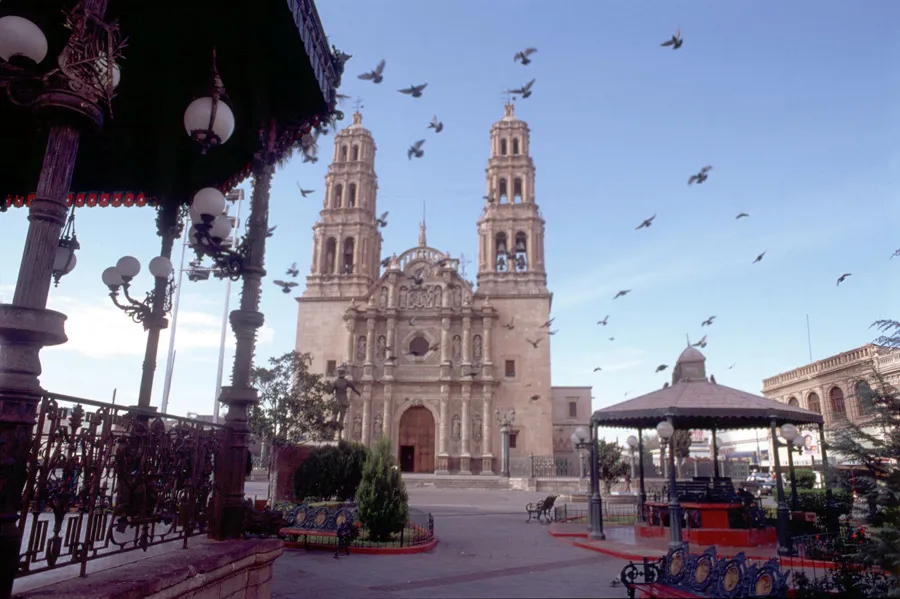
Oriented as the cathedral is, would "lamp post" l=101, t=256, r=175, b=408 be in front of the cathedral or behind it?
in front

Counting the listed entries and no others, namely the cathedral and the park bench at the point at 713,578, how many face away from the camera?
0

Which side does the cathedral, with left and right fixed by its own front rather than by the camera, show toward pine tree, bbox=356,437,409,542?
front

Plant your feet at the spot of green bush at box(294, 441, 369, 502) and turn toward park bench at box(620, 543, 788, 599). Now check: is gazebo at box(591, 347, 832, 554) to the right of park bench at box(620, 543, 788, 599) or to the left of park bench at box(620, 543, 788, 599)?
left

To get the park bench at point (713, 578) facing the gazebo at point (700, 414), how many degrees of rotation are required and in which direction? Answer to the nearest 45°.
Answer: approximately 135° to its right

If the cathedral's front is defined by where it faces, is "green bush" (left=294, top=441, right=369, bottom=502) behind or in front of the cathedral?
in front

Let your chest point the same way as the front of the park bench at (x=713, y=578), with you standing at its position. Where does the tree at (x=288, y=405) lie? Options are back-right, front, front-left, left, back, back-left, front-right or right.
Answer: right

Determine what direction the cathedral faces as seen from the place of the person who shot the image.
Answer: facing the viewer

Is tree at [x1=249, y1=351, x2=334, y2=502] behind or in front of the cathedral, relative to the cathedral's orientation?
in front
